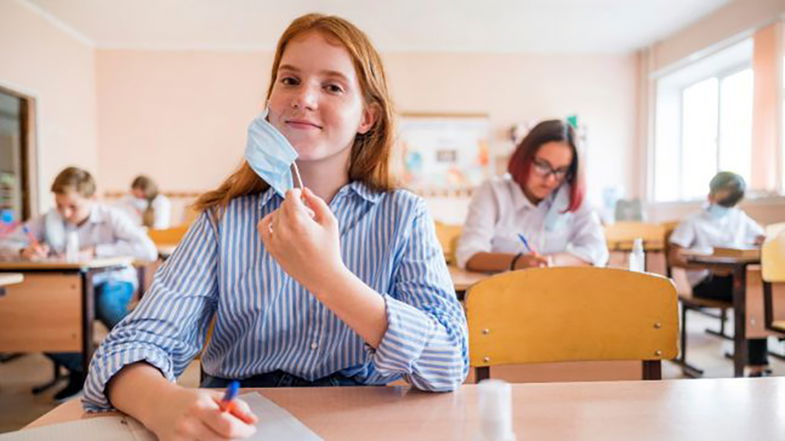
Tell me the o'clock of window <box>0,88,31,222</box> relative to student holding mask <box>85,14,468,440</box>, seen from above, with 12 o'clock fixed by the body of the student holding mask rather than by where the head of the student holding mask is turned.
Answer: The window is roughly at 5 o'clock from the student holding mask.

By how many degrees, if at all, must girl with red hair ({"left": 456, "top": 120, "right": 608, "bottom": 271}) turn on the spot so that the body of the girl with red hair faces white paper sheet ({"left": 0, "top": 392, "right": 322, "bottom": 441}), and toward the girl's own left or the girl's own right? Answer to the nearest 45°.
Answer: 0° — they already face it

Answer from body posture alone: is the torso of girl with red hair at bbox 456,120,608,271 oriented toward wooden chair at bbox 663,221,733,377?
no

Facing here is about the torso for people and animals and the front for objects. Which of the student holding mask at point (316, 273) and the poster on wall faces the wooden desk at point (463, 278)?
the poster on wall

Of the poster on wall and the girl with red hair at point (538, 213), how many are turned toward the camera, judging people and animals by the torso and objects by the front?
2

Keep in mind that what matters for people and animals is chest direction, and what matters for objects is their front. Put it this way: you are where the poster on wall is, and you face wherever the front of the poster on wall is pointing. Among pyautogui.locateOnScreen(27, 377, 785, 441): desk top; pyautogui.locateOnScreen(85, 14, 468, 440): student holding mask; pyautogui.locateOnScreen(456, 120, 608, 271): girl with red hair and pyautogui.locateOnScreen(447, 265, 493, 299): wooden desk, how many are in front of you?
4

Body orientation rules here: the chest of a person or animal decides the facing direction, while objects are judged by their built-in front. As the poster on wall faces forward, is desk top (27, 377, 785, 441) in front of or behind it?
in front

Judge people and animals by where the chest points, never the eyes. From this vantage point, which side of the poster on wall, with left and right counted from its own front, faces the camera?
front

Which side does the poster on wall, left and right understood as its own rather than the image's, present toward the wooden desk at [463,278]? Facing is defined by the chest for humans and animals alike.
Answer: front

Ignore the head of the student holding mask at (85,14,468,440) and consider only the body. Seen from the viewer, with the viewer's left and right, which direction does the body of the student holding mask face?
facing the viewer

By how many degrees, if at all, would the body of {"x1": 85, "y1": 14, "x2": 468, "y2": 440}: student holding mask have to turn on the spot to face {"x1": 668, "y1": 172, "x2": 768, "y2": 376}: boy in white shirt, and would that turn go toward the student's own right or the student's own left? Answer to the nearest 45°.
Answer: approximately 135° to the student's own left

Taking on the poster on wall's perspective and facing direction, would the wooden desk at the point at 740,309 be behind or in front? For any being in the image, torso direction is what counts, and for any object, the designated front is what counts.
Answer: in front

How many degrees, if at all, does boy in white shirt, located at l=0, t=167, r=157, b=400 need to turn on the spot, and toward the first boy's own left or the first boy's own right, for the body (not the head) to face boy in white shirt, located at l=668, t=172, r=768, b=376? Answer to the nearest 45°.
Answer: approximately 135° to the first boy's own left

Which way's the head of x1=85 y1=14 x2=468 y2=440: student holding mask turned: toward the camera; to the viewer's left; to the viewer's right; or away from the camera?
toward the camera

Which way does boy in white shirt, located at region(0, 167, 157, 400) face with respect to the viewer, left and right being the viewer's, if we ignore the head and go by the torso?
facing the viewer and to the left of the viewer

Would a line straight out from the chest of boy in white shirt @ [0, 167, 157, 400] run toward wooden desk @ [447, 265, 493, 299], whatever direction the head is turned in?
no
